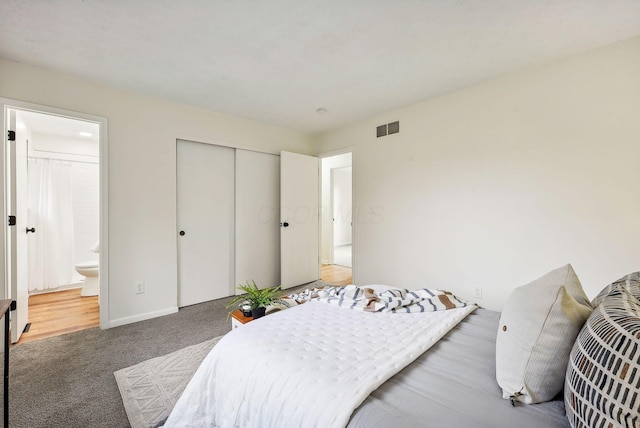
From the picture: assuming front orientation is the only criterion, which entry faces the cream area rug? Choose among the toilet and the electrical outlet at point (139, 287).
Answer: the electrical outlet

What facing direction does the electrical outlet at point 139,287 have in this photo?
toward the camera

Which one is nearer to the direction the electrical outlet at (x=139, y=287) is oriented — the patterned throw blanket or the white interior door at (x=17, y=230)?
the patterned throw blanket

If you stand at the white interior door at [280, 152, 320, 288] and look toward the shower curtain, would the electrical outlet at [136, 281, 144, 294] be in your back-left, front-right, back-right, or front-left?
front-left

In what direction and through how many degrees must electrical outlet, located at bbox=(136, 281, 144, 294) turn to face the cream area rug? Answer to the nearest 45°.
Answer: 0° — it already faces it

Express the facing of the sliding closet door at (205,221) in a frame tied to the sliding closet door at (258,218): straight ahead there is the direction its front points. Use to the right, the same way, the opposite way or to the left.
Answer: the same way

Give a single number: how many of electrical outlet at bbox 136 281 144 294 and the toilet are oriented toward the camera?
1

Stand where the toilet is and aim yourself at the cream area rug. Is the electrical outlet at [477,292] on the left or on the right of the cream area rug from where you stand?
left

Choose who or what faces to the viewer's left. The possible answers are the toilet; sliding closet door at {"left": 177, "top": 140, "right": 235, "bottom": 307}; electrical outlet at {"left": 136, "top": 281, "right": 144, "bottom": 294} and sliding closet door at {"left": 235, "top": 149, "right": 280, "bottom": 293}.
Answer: the toilet

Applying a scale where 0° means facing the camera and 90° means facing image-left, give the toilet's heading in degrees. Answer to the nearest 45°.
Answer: approximately 90°

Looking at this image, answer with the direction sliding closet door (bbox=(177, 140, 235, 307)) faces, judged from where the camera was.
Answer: facing the viewer and to the right of the viewer

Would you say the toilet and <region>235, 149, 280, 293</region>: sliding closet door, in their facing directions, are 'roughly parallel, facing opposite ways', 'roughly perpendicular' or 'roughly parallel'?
roughly perpendicular

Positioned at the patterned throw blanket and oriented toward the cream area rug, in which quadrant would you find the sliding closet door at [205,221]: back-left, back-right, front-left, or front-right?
front-right

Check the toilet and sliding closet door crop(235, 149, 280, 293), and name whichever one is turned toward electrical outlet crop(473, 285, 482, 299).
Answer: the sliding closet door

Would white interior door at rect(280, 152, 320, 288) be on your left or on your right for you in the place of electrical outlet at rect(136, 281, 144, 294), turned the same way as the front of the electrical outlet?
on your left
